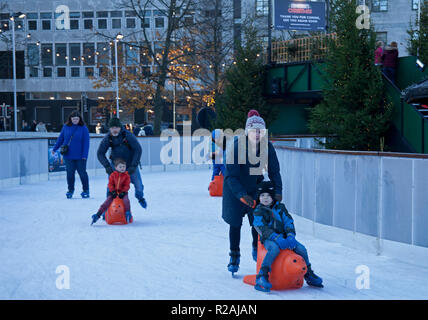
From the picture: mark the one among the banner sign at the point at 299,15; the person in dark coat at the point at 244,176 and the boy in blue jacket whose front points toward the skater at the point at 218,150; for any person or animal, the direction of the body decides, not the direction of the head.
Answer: the banner sign

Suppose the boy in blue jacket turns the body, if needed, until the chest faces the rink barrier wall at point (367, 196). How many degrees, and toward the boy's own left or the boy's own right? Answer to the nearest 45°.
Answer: approximately 135° to the boy's own left

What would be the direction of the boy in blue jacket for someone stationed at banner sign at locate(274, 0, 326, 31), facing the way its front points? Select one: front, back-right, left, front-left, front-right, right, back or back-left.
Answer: front

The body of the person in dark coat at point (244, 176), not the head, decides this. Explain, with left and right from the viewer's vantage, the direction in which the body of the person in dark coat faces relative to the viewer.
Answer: facing the viewer

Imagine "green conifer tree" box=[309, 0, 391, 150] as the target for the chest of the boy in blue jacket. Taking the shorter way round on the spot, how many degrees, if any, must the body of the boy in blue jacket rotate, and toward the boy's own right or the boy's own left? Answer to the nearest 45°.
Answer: approximately 180°

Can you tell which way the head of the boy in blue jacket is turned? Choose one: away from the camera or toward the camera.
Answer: toward the camera

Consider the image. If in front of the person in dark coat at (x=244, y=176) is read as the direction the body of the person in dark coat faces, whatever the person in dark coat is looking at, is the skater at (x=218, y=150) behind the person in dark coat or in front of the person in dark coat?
behind

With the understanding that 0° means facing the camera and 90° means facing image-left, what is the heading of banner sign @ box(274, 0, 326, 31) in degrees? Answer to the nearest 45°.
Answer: approximately 0°

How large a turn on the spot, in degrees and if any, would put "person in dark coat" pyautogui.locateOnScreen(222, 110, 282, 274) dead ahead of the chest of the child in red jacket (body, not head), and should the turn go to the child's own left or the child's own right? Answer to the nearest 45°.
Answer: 0° — they already face them

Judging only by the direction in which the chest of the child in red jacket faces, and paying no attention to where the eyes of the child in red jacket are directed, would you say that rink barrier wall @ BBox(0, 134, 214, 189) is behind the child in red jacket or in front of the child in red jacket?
behind

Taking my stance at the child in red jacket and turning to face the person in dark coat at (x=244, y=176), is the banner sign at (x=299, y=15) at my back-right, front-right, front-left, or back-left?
back-left

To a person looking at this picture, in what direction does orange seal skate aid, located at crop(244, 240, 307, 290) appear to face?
facing the viewer and to the right of the viewer

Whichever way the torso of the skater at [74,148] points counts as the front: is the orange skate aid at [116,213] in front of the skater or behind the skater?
in front

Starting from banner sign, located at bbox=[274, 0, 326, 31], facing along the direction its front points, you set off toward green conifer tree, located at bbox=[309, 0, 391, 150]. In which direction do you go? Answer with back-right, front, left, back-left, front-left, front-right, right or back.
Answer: front

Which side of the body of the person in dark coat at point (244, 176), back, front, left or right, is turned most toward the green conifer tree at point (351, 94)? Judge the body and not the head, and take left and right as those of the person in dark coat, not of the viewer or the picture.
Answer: back

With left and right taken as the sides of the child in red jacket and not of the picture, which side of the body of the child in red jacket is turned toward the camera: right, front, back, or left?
front

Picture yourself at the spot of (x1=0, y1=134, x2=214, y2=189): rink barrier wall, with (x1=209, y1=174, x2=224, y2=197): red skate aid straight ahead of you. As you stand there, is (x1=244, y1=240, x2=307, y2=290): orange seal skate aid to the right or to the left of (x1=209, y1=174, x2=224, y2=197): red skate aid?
right
